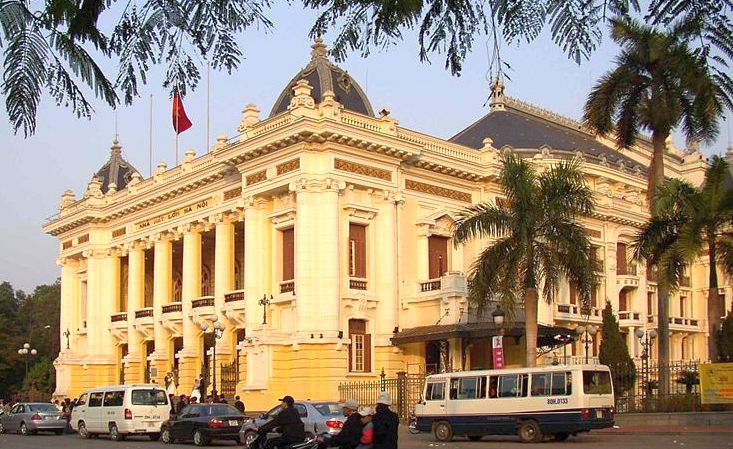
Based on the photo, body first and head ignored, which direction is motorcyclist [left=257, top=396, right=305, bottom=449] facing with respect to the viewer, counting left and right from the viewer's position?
facing to the left of the viewer

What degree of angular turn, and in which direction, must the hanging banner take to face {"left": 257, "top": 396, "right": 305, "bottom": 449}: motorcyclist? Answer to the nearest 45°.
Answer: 0° — it already faces them

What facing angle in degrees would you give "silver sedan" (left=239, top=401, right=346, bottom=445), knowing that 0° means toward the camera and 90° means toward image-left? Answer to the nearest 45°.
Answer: approximately 135°

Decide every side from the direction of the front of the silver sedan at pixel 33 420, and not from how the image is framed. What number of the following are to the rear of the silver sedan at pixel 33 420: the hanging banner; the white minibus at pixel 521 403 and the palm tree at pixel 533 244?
3

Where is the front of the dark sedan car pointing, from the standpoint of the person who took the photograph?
facing away from the viewer and to the left of the viewer

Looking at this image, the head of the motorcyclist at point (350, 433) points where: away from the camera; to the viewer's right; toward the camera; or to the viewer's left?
to the viewer's left

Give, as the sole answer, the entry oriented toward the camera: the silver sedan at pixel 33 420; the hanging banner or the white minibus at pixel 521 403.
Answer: the hanging banner

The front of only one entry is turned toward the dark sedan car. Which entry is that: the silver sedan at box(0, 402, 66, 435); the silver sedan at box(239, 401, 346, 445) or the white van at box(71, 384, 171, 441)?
the silver sedan at box(239, 401, 346, 445)

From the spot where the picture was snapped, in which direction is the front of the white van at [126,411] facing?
facing away from the viewer and to the left of the viewer

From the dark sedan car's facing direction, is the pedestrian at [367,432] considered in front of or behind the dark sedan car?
behind

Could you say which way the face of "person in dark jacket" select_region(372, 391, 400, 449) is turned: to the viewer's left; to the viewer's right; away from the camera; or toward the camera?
away from the camera

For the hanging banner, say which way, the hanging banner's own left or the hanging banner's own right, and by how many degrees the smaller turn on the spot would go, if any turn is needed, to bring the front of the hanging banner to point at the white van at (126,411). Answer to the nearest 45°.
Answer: approximately 90° to the hanging banner's own right

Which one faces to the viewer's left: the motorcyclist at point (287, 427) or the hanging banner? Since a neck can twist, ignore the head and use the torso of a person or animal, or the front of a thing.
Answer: the motorcyclist

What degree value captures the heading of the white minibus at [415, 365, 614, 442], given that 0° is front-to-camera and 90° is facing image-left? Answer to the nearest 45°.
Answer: approximately 135°
